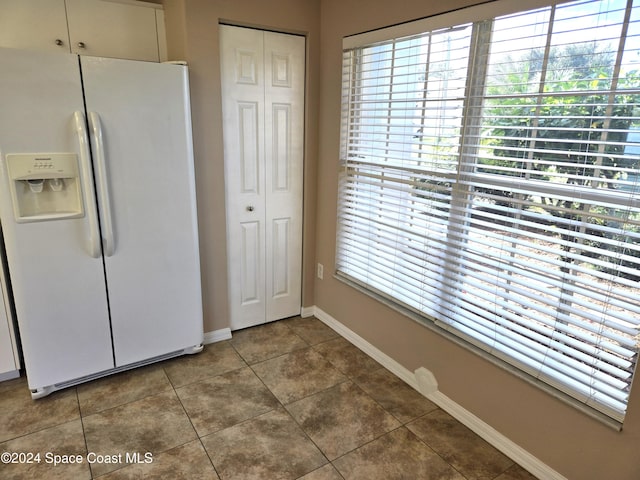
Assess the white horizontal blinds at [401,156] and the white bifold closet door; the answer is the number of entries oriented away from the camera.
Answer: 0

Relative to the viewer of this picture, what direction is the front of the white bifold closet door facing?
facing the viewer and to the right of the viewer

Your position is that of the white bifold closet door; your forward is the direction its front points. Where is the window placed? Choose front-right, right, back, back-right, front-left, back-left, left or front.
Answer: front

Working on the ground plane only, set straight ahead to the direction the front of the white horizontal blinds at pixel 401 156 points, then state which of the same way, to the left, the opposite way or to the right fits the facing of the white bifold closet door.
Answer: to the left

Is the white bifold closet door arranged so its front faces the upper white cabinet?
no

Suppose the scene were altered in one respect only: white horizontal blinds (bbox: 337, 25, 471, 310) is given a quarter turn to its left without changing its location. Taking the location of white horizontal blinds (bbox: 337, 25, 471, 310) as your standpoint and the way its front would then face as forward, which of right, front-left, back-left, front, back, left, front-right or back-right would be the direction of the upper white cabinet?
back-right

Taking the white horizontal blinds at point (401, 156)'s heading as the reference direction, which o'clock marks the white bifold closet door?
The white bifold closet door is roughly at 2 o'clock from the white horizontal blinds.

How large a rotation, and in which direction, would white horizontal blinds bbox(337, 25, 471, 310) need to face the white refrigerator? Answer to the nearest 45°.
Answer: approximately 45° to its right

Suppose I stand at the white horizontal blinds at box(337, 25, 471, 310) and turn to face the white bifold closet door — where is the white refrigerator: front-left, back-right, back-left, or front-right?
front-left

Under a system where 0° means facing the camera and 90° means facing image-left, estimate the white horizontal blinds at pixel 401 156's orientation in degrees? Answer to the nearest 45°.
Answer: approximately 45°

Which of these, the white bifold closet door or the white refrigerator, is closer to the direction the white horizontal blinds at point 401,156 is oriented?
the white refrigerator

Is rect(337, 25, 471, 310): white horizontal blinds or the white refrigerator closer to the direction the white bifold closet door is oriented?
the white horizontal blinds
